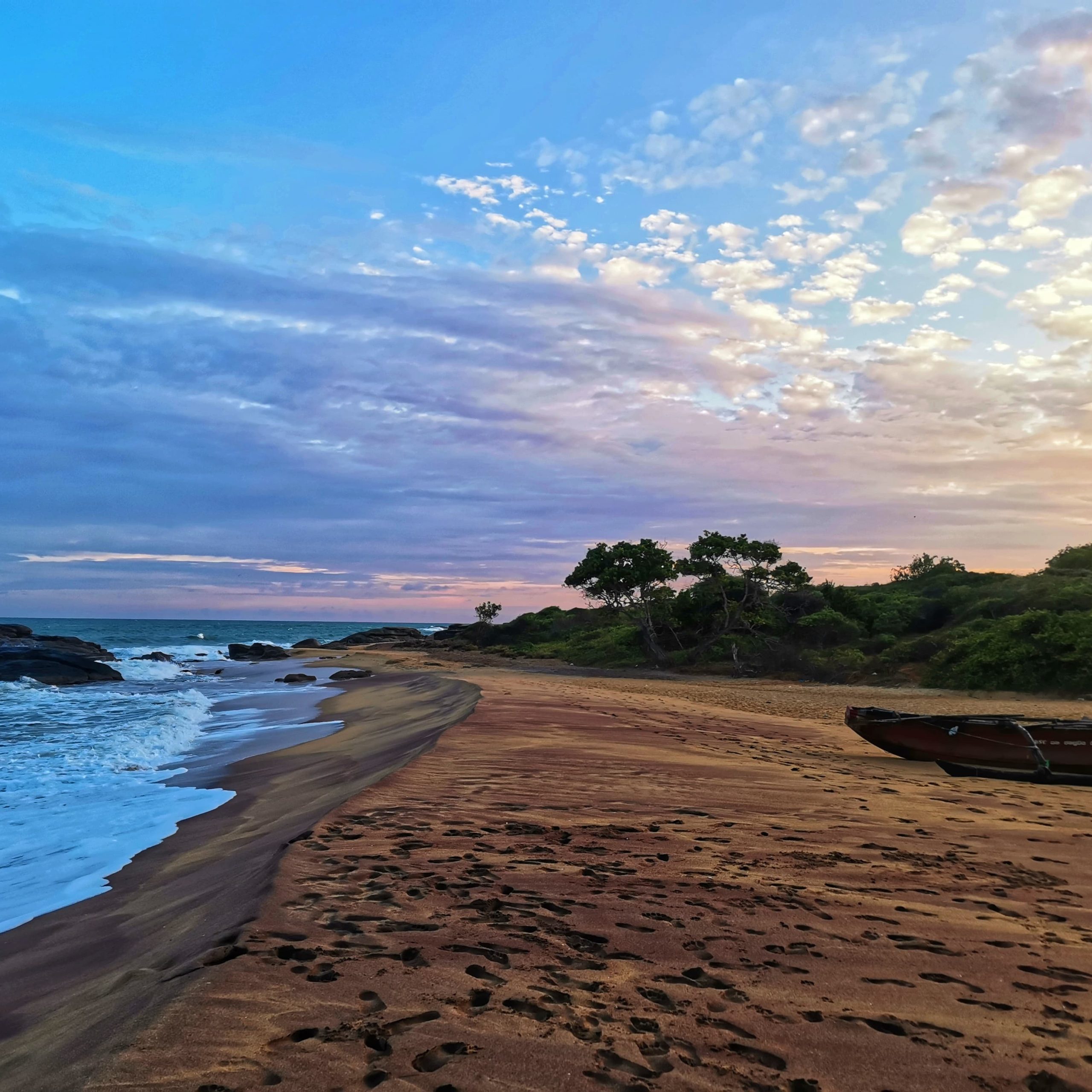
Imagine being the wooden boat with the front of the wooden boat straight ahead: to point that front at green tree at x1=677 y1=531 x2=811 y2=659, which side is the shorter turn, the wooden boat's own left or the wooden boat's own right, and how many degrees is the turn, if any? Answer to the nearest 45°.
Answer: approximately 90° to the wooden boat's own right

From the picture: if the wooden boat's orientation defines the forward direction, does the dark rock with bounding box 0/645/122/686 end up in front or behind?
in front

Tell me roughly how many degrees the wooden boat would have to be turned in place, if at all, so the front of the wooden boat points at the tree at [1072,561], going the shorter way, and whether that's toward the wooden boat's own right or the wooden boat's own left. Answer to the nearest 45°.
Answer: approximately 90° to the wooden boat's own right

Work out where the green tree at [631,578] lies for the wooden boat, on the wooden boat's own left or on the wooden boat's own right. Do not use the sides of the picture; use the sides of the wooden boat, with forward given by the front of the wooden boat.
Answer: on the wooden boat's own right

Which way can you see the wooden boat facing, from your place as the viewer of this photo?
facing to the left of the viewer

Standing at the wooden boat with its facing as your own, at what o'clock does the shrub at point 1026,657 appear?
The shrub is roughly at 3 o'clock from the wooden boat.

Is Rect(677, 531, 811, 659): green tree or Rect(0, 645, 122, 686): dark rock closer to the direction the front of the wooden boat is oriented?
the dark rock
